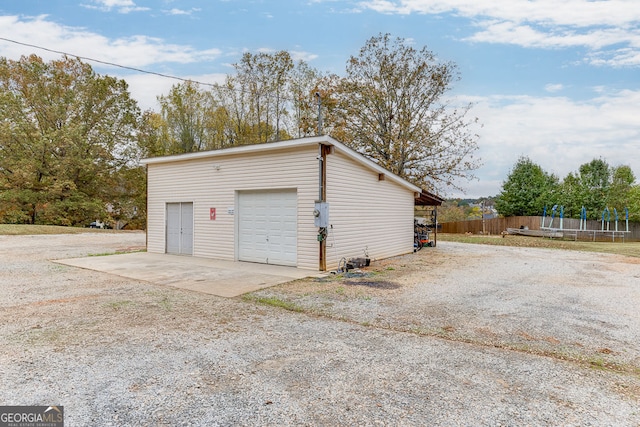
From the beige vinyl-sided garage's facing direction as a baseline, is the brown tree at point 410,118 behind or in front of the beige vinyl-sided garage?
behind

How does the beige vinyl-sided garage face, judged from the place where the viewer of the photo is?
facing the viewer and to the left of the viewer

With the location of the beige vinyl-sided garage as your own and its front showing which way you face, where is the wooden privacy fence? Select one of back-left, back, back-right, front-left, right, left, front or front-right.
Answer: back

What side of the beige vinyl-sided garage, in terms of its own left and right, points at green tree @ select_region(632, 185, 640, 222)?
back

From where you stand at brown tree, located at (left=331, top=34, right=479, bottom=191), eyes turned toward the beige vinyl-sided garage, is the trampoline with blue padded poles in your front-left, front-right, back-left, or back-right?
back-left

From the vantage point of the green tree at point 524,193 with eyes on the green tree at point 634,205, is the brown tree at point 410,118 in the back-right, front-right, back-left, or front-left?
back-right

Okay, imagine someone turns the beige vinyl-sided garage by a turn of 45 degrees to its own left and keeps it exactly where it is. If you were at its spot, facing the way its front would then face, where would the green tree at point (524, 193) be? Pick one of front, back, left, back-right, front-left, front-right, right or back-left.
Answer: back-left

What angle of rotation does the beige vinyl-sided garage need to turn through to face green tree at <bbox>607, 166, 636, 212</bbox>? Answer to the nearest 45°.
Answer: approximately 180°

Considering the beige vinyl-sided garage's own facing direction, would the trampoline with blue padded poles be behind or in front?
behind

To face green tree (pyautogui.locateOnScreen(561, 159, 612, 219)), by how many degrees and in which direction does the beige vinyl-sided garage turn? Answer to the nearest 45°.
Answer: approximately 180°

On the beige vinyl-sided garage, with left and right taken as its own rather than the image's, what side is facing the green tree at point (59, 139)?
right

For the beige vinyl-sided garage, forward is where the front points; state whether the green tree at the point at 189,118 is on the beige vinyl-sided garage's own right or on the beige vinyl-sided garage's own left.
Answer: on the beige vinyl-sided garage's own right
